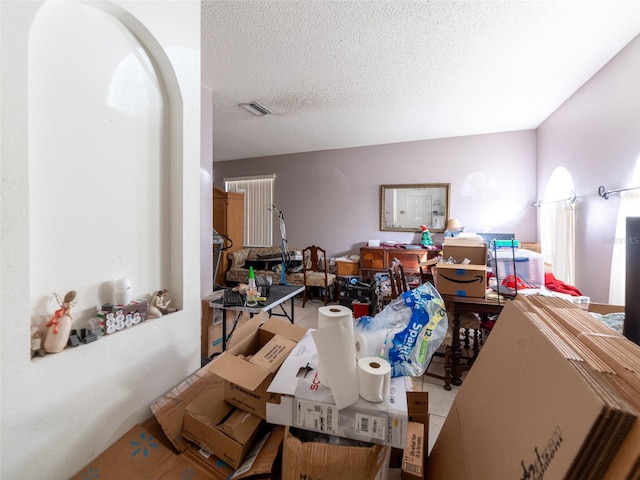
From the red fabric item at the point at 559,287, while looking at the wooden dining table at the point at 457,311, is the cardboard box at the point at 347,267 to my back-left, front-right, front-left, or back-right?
front-right

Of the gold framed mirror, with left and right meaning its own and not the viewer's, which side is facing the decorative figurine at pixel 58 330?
front

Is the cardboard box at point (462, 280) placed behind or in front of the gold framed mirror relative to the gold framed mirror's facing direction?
in front

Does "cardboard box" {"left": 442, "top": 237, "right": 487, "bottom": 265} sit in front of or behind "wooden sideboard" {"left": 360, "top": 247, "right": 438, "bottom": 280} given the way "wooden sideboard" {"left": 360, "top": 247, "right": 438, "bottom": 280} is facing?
in front

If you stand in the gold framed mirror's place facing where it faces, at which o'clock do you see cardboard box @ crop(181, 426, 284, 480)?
The cardboard box is roughly at 12 o'clock from the gold framed mirror.

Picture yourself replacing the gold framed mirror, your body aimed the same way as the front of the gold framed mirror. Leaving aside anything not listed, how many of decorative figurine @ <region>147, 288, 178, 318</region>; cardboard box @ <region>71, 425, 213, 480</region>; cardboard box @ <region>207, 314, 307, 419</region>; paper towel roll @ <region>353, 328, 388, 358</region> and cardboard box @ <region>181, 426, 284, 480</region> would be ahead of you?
5

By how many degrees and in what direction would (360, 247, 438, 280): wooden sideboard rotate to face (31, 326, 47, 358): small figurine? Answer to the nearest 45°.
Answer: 0° — it already faces it

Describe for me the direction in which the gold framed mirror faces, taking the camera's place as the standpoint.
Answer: facing the viewer

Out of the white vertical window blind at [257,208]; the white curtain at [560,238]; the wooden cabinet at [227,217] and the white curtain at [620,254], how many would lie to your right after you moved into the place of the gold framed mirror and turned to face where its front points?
2

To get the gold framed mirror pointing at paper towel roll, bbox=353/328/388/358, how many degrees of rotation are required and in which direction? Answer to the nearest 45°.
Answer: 0° — it already faces it

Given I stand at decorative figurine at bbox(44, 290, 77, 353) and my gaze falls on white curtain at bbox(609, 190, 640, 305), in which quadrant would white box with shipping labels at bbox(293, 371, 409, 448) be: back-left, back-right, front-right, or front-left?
front-right

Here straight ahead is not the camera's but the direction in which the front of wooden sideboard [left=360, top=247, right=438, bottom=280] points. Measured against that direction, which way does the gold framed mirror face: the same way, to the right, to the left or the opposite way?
the same way

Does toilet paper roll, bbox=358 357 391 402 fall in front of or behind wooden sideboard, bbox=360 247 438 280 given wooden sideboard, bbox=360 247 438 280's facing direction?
in front

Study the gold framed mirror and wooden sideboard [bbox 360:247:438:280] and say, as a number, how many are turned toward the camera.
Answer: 2

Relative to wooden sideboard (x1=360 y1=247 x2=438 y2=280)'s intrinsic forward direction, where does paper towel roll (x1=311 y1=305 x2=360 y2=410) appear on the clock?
The paper towel roll is roughly at 12 o'clock from the wooden sideboard.

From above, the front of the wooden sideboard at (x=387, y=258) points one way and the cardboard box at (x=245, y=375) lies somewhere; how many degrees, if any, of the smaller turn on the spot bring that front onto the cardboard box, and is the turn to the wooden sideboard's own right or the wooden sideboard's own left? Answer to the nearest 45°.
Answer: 0° — it already faces it

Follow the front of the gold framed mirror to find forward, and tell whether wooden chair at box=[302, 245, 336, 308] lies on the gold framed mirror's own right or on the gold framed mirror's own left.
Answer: on the gold framed mirror's own right

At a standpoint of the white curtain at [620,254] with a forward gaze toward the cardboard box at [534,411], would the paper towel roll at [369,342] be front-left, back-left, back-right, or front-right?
front-right

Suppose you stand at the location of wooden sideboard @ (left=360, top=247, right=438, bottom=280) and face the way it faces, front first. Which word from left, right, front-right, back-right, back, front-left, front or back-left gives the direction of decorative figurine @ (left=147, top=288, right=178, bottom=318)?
front

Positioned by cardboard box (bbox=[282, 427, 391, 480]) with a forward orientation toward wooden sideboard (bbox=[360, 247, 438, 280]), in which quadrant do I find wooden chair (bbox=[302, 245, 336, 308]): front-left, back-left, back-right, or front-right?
front-left

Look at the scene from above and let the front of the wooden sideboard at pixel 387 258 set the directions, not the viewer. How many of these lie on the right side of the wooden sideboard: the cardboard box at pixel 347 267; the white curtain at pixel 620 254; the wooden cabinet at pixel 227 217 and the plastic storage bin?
2
